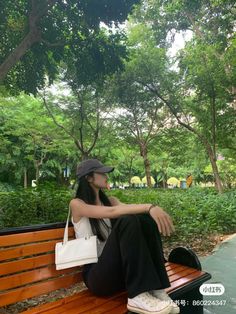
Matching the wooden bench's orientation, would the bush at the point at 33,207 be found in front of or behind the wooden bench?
behind

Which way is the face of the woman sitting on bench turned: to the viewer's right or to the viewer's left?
to the viewer's right

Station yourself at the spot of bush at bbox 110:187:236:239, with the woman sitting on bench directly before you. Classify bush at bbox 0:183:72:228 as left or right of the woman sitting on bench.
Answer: right

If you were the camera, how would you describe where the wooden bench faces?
facing the viewer and to the right of the viewer

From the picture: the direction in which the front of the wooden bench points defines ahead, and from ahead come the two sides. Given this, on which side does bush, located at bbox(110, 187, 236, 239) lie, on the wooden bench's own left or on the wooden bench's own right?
on the wooden bench's own left

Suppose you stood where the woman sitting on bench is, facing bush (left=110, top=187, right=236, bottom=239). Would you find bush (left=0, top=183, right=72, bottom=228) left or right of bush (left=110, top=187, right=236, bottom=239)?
left
